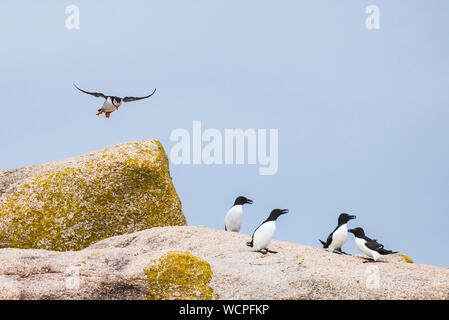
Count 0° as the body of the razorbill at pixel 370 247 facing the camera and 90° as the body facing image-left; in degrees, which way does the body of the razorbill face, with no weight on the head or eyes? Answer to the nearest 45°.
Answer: approximately 90°

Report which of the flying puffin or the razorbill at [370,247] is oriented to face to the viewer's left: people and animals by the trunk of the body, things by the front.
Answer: the razorbill

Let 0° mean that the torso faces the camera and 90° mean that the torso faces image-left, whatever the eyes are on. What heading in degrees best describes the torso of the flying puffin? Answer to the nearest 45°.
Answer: approximately 315°

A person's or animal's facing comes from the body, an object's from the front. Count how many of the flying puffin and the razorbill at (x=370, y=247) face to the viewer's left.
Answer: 1

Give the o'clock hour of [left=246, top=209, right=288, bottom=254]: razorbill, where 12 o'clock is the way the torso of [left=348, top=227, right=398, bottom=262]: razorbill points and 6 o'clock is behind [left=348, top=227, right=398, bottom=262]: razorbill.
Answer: [left=246, top=209, right=288, bottom=254]: razorbill is roughly at 11 o'clock from [left=348, top=227, right=398, bottom=262]: razorbill.
